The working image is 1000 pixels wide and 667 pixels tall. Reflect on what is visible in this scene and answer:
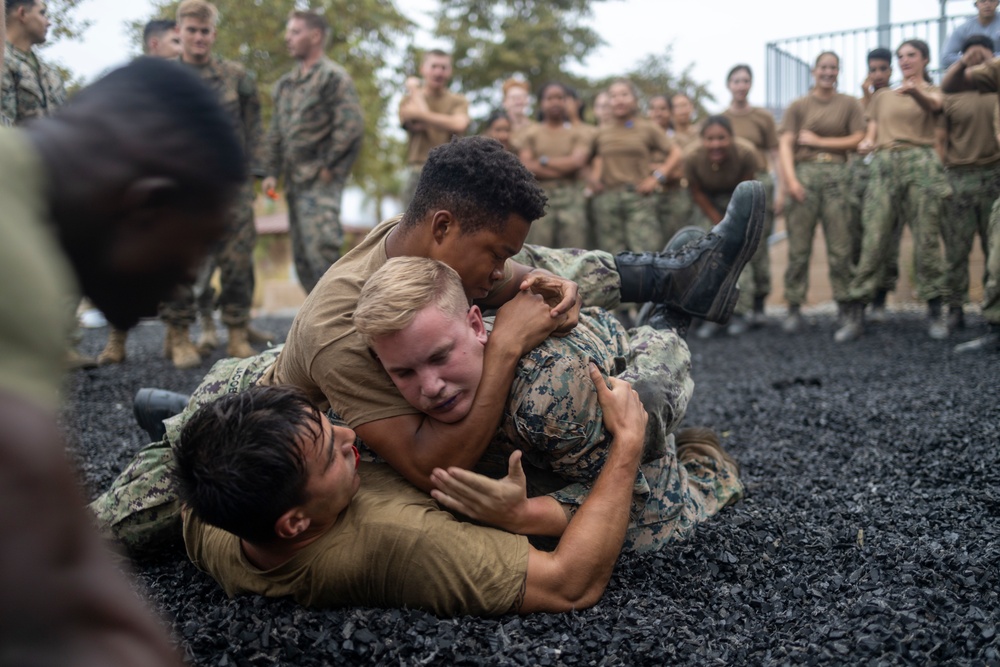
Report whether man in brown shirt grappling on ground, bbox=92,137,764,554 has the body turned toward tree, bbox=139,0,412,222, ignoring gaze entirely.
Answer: no

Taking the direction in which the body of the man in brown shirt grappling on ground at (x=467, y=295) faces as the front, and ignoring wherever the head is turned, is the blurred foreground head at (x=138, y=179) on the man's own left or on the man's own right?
on the man's own right
